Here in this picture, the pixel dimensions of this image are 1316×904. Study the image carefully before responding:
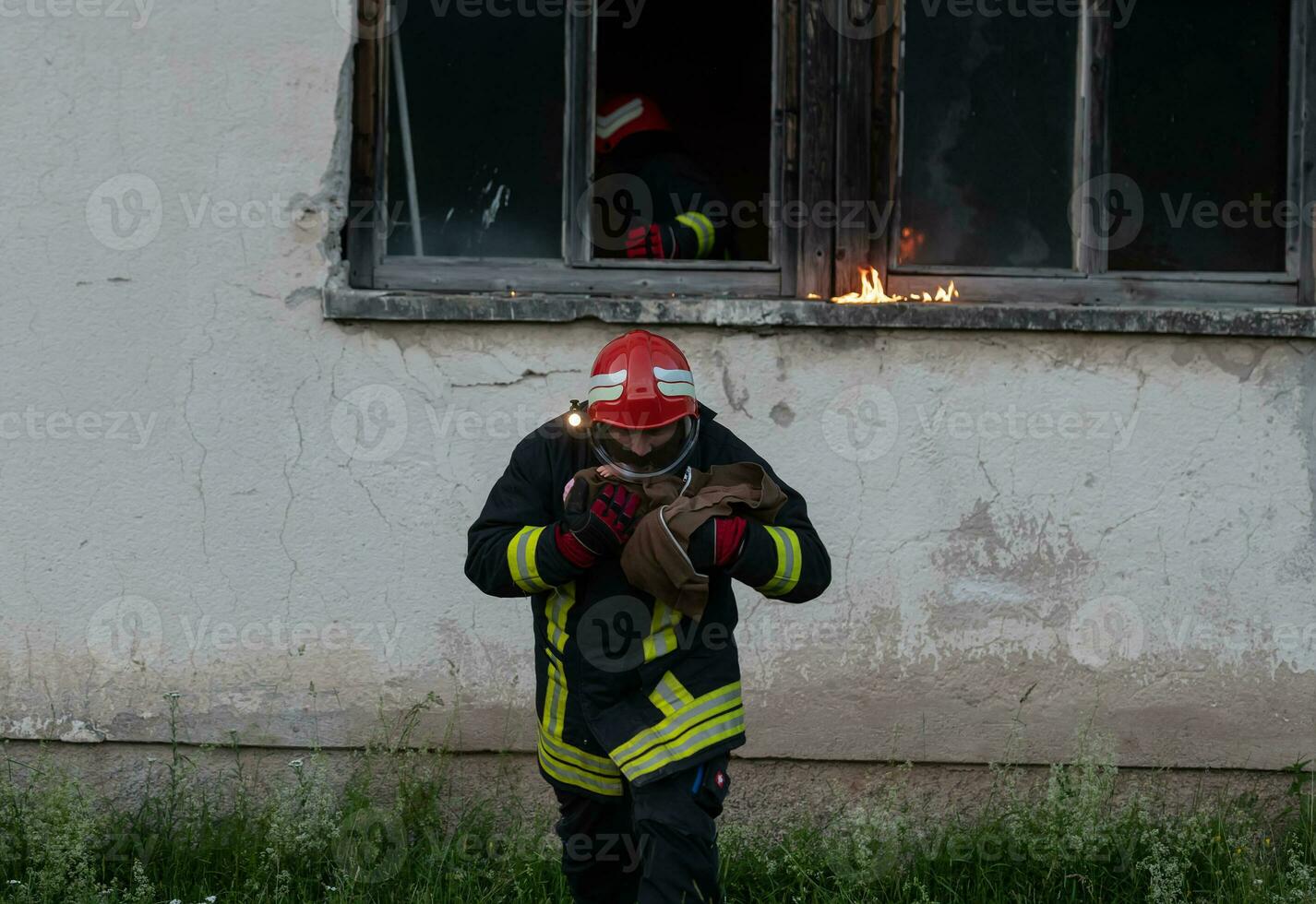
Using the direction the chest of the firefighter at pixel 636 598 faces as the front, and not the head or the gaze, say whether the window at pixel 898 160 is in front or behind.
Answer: behind

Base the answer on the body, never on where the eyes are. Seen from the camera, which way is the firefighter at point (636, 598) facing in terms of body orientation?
toward the camera

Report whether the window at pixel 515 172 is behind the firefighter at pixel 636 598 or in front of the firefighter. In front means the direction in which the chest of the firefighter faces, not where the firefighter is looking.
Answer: behind

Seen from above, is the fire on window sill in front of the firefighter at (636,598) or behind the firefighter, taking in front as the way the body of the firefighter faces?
behind

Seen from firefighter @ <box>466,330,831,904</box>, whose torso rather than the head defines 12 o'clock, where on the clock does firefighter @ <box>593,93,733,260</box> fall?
firefighter @ <box>593,93,733,260</box> is roughly at 6 o'clock from firefighter @ <box>466,330,831,904</box>.

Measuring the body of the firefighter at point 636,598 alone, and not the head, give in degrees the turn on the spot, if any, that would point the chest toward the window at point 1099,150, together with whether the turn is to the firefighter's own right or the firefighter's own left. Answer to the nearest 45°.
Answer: approximately 135° to the firefighter's own left
